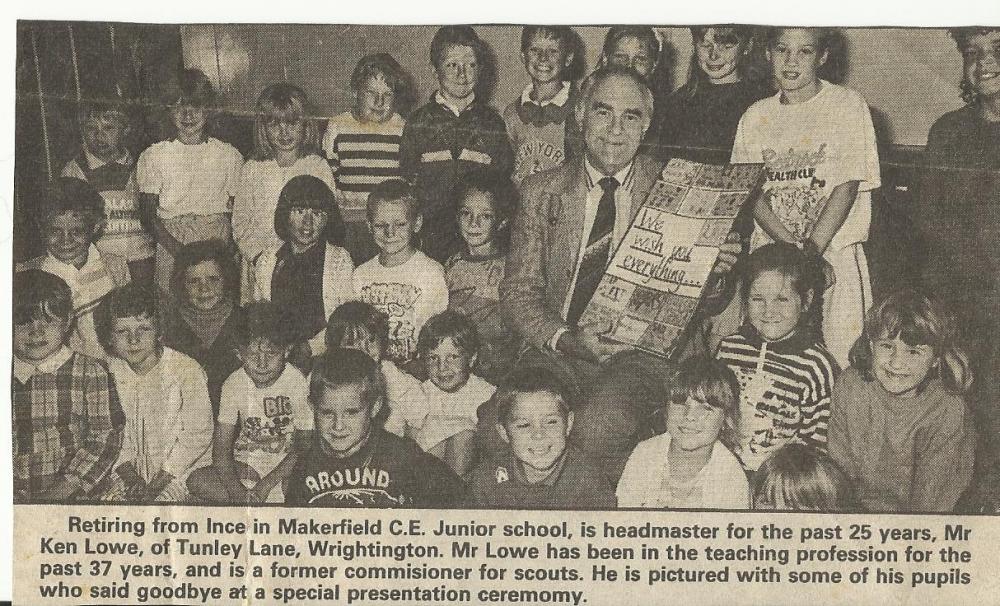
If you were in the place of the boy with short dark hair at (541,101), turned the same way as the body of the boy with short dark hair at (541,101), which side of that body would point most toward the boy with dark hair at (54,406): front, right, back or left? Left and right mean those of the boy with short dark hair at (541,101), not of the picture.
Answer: right

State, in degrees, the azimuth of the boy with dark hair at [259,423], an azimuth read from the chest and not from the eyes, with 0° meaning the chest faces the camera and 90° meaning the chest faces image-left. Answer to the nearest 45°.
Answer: approximately 0°
